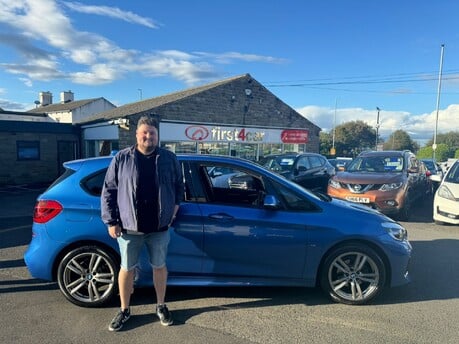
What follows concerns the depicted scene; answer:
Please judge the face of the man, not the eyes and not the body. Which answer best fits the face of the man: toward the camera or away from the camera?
toward the camera

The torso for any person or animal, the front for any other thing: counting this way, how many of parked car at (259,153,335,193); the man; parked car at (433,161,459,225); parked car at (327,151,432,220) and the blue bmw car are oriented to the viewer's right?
1

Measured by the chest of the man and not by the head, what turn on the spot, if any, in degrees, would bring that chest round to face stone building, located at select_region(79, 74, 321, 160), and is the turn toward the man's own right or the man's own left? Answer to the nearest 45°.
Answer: approximately 180°

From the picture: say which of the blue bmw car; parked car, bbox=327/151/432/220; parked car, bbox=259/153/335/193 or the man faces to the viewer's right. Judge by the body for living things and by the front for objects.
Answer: the blue bmw car

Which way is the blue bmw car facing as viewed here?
to the viewer's right

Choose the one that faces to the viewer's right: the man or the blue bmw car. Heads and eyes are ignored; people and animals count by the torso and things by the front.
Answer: the blue bmw car

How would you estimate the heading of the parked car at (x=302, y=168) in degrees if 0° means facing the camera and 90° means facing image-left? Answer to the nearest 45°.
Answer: approximately 45°

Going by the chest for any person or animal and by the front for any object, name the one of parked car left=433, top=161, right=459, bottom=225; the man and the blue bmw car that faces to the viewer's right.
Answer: the blue bmw car

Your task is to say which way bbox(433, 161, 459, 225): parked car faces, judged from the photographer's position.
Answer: facing the viewer and to the left of the viewer

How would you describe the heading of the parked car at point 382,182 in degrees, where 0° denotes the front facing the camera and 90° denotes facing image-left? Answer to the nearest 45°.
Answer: approximately 45°

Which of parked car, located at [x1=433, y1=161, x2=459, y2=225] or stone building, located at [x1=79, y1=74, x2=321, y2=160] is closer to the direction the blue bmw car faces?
the parked car

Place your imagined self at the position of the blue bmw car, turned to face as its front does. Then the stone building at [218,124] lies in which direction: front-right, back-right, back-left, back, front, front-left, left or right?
left

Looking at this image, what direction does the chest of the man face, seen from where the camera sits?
toward the camera

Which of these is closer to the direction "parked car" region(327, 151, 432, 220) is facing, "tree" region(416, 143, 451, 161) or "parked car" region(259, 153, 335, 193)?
the parked car

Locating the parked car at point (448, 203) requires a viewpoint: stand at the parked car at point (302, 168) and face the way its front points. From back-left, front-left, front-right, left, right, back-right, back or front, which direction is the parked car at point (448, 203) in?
left
